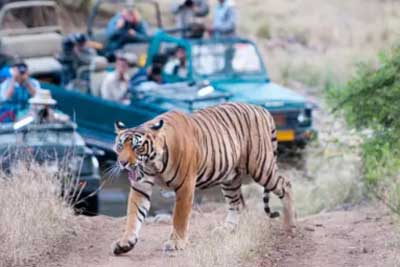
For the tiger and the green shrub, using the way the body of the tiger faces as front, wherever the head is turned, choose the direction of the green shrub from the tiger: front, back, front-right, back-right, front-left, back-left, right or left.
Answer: back

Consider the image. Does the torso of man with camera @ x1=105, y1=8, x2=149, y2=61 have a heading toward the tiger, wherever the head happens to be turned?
yes

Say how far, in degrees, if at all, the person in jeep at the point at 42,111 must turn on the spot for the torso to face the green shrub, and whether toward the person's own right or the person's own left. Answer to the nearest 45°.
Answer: approximately 45° to the person's own left

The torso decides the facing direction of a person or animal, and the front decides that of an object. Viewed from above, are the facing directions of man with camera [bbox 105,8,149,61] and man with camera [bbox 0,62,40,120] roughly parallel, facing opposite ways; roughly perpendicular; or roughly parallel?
roughly parallel

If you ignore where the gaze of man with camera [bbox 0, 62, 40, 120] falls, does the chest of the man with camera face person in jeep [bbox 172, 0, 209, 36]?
no

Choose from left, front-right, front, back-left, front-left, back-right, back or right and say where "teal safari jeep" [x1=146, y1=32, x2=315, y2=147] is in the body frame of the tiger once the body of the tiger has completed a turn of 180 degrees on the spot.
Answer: front-left

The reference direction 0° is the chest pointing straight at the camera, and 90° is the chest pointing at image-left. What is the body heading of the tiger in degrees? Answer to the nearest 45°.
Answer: approximately 45°

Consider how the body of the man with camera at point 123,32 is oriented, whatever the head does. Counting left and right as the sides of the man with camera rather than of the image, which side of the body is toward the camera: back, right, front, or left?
front

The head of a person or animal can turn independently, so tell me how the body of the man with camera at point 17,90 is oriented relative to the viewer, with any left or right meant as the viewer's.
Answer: facing the viewer

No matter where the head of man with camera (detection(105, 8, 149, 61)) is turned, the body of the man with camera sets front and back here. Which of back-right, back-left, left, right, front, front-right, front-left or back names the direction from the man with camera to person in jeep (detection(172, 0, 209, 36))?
left

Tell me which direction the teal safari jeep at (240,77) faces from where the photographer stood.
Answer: facing the viewer and to the right of the viewer

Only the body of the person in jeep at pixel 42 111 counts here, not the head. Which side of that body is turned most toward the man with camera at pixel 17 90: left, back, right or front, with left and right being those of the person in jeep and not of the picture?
back

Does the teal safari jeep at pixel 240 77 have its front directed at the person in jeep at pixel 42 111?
no
